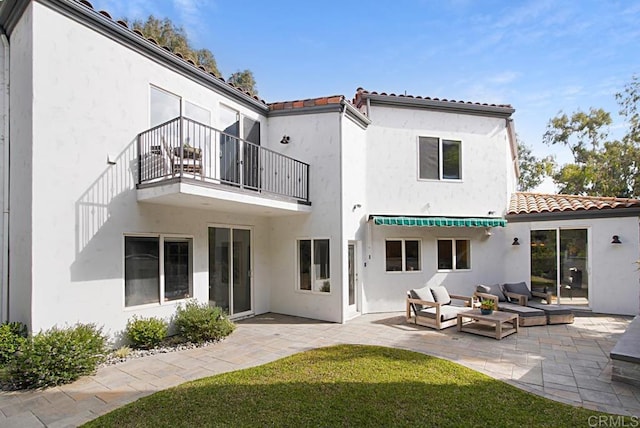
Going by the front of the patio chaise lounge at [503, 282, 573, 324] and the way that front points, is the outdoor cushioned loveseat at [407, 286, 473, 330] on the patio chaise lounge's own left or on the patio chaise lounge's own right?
on the patio chaise lounge's own right

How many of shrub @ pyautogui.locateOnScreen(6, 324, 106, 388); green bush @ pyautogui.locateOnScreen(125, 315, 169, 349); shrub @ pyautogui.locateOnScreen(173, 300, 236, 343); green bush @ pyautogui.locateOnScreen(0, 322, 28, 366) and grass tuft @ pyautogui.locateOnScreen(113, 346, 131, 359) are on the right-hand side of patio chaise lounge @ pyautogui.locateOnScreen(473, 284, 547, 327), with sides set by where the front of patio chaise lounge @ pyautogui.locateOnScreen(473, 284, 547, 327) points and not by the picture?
5

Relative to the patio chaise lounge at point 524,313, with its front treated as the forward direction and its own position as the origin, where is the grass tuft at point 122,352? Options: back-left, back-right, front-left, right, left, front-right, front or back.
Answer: right

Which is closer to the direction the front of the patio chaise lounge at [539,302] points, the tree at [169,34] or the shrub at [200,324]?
the shrub

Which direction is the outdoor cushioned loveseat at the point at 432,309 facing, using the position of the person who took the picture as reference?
facing the viewer and to the right of the viewer

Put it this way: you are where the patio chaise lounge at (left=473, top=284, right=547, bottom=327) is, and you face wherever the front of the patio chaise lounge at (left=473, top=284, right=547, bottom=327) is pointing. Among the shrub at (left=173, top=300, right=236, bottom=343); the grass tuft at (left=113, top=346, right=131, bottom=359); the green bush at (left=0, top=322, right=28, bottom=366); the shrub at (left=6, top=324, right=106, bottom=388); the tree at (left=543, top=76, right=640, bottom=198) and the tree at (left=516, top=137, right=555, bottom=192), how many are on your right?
4

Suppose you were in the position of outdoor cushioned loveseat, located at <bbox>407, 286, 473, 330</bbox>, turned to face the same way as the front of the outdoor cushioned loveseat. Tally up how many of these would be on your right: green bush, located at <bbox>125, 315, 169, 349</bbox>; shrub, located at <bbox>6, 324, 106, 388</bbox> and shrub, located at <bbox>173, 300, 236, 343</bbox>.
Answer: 3

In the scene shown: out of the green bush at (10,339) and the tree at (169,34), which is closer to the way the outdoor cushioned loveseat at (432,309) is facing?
the green bush

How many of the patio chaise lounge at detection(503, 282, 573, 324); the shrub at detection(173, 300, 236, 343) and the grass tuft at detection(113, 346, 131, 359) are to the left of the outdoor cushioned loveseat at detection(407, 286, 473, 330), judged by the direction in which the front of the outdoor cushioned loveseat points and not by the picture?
1

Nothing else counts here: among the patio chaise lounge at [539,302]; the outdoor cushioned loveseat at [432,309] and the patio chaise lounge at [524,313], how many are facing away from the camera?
0

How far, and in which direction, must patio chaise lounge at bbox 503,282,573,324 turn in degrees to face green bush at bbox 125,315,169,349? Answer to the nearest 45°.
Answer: approximately 90° to its right

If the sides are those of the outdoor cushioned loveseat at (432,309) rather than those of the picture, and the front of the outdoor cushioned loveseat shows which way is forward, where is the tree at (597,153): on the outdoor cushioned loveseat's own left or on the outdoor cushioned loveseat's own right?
on the outdoor cushioned loveseat's own left

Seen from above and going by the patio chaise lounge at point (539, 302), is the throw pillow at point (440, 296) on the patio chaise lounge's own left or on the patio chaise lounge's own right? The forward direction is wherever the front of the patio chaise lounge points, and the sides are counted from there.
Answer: on the patio chaise lounge's own right

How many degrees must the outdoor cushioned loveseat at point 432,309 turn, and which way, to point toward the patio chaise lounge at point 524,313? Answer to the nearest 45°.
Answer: approximately 45° to its left
